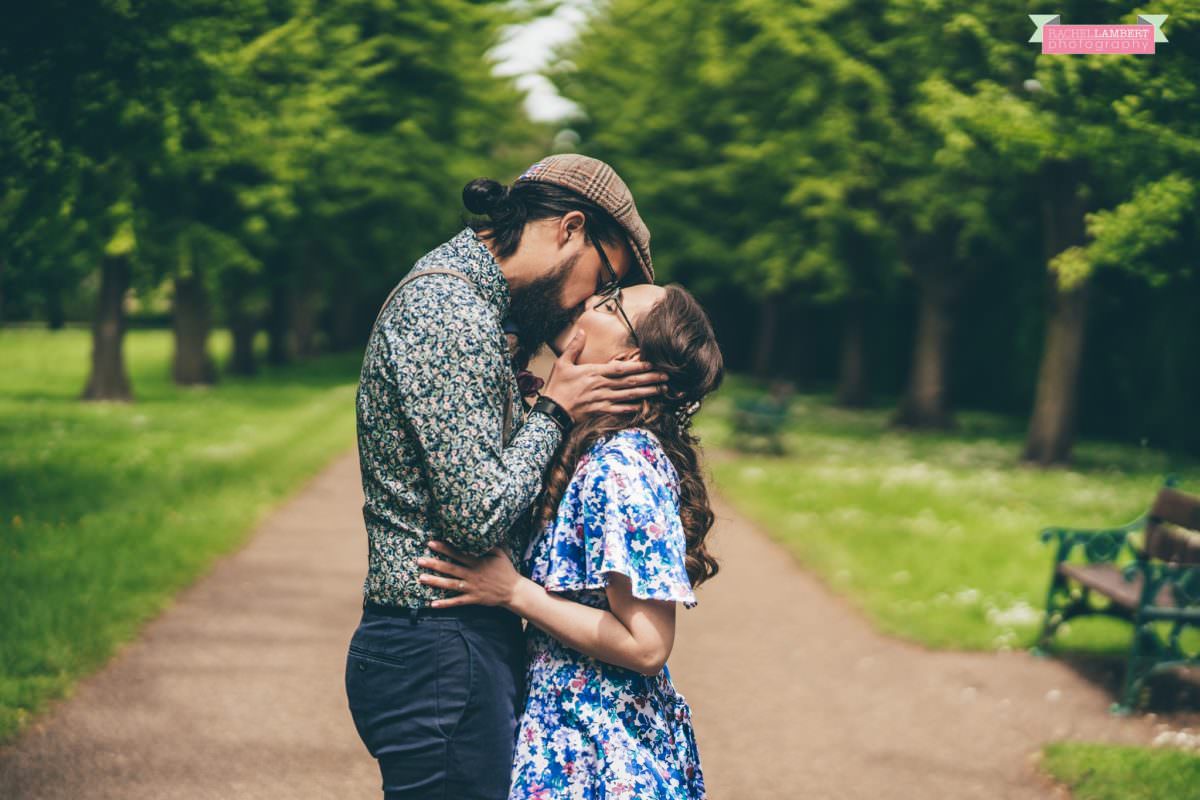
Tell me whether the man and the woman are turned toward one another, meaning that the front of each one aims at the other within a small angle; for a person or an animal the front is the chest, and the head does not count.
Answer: yes

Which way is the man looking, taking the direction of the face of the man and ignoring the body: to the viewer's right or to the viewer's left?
to the viewer's right

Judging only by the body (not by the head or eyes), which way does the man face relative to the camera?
to the viewer's right

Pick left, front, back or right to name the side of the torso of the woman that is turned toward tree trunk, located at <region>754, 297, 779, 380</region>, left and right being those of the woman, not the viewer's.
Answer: right

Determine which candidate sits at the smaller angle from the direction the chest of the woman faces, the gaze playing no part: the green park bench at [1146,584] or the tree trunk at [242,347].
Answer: the tree trunk

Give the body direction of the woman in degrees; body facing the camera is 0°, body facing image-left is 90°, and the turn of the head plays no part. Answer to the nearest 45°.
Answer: approximately 90°

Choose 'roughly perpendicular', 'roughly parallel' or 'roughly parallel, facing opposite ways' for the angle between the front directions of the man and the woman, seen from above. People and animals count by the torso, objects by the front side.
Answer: roughly parallel, facing opposite ways

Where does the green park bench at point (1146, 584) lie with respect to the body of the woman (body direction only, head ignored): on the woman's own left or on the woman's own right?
on the woman's own right

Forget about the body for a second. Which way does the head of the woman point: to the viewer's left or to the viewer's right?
to the viewer's left

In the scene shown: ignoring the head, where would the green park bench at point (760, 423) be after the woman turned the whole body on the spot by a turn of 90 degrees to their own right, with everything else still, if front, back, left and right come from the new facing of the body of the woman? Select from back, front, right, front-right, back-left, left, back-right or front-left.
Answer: front
